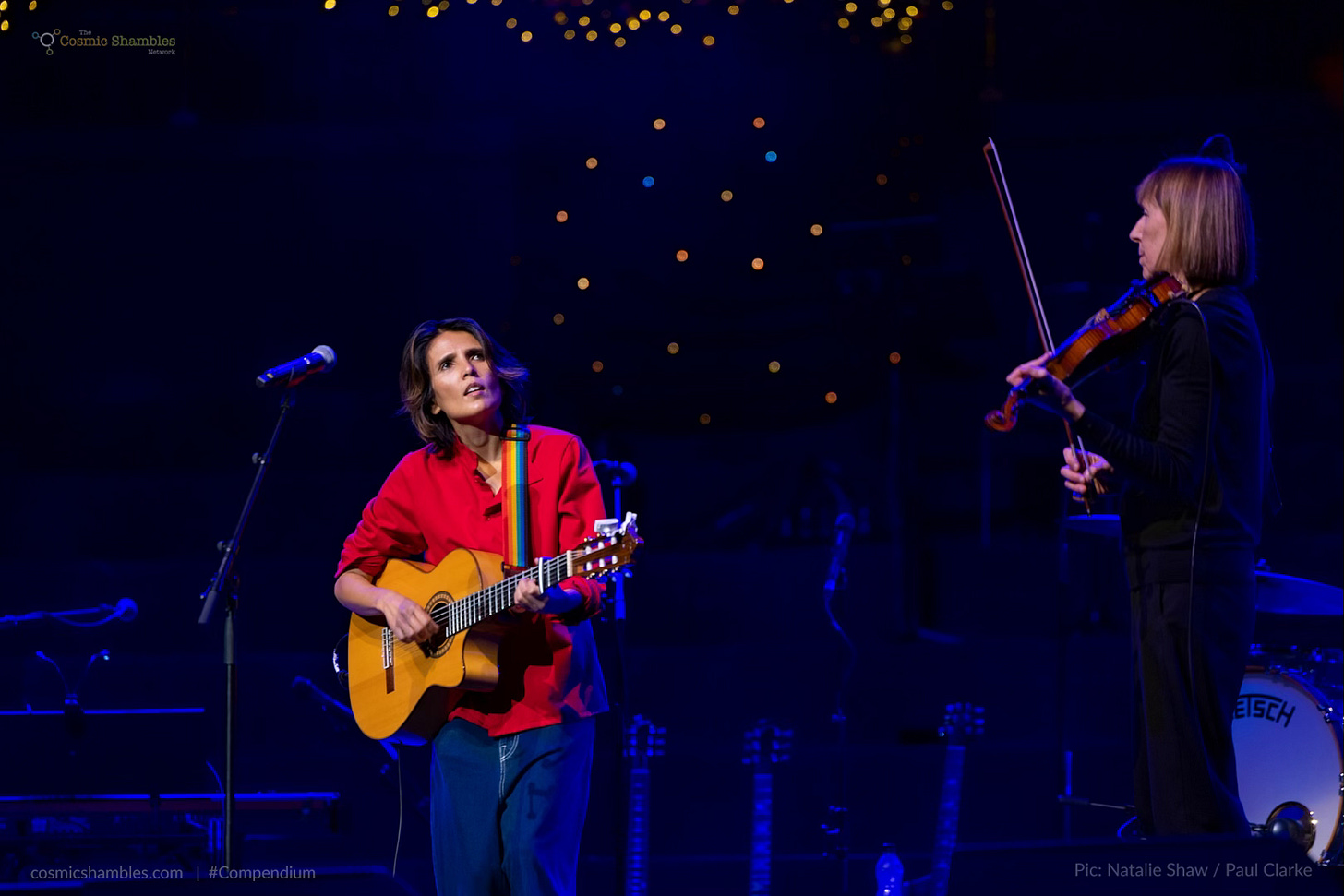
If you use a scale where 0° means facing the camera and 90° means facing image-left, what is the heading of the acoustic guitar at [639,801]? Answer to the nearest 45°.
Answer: approximately 0°

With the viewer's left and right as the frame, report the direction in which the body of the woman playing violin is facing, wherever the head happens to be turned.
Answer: facing to the left of the viewer

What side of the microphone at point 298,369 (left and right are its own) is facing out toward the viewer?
right

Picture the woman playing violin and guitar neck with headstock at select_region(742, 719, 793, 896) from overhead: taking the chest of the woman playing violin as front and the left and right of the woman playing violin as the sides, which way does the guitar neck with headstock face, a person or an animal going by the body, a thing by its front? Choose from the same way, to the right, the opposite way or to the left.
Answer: to the left

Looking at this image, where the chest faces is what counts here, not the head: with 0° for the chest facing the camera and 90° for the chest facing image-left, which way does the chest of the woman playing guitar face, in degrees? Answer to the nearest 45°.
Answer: approximately 0°

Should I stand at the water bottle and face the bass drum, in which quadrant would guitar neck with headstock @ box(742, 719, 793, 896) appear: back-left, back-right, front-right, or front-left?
back-left

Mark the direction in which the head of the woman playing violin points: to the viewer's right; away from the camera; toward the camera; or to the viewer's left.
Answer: to the viewer's left
